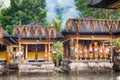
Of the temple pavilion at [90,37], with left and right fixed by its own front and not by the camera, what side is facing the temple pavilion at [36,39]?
right

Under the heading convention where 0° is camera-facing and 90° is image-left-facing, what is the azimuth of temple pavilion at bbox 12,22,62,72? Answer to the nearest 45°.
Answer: approximately 0°

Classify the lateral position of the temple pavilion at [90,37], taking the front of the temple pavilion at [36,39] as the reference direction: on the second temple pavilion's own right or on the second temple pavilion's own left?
on the second temple pavilion's own left

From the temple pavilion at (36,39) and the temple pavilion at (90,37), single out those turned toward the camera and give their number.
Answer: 2

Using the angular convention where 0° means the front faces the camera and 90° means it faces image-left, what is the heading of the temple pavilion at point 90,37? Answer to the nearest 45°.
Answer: approximately 0°
